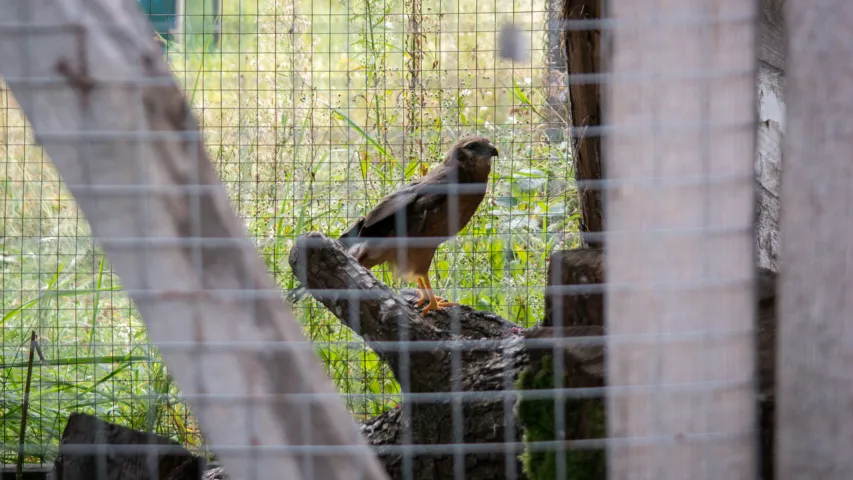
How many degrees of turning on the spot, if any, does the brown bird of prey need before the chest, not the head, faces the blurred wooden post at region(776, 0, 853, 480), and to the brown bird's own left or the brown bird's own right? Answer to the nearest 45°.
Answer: approximately 90° to the brown bird's own right

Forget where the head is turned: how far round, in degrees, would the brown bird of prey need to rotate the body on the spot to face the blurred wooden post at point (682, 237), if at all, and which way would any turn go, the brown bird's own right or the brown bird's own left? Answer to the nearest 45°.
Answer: approximately 90° to the brown bird's own right

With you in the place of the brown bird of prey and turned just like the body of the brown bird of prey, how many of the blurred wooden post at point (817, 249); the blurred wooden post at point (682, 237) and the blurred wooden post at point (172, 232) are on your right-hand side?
3

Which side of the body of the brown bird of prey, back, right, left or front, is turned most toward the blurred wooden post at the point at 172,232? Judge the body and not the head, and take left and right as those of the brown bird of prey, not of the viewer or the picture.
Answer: right

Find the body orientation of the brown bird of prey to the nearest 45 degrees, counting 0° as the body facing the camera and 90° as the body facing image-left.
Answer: approximately 270°
